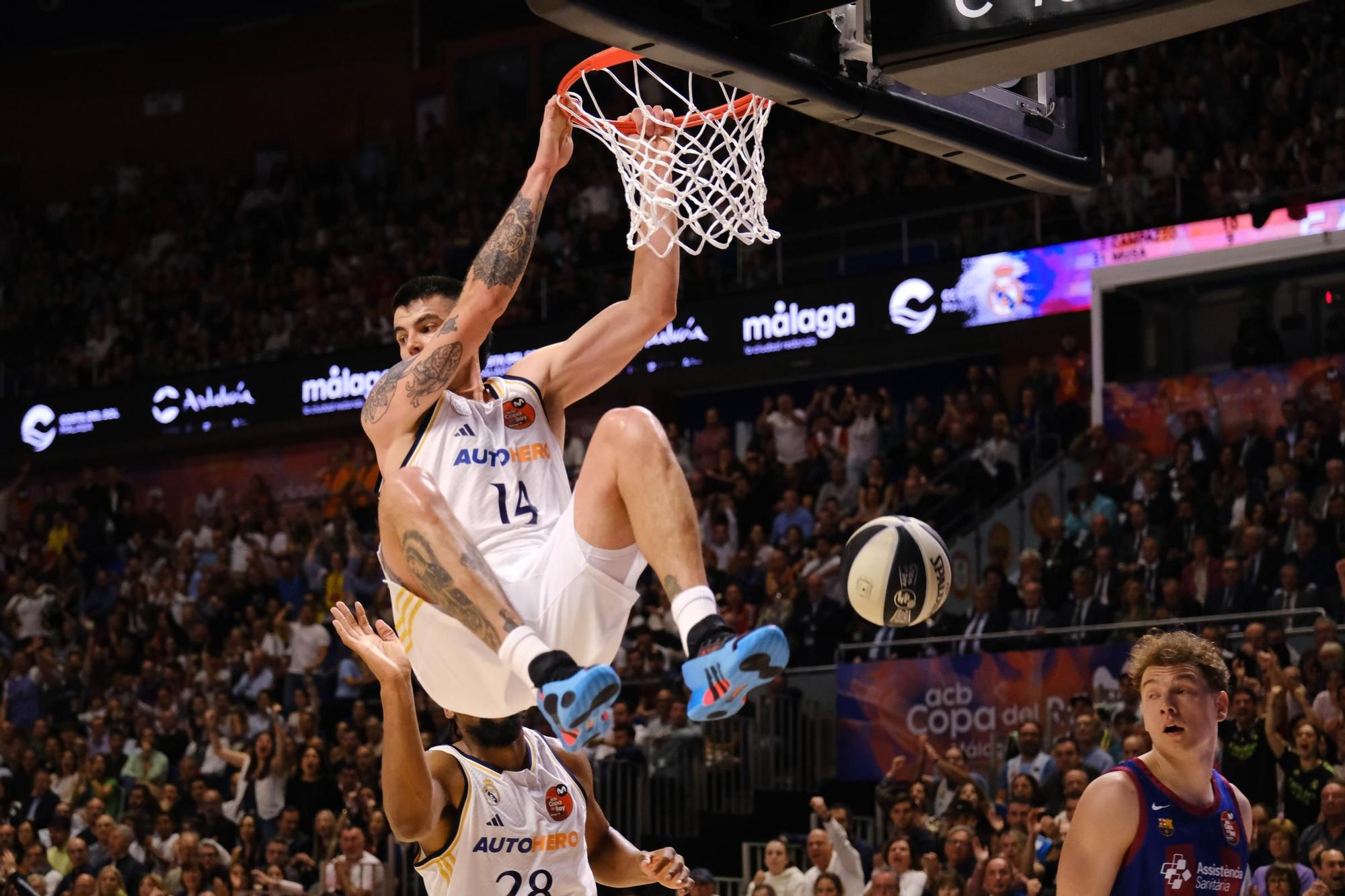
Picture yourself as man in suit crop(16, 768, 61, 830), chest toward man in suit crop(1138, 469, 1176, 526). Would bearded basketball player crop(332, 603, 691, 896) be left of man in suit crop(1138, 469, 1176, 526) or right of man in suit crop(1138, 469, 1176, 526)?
right

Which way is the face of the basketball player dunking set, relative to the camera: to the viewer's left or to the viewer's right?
to the viewer's left

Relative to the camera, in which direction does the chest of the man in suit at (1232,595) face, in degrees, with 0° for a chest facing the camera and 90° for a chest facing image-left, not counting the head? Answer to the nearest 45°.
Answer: approximately 0°

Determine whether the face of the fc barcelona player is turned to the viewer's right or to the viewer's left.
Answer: to the viewer's left

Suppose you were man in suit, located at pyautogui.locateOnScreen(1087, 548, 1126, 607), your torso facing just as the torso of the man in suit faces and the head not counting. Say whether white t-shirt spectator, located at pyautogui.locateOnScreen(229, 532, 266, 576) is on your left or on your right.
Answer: on your right

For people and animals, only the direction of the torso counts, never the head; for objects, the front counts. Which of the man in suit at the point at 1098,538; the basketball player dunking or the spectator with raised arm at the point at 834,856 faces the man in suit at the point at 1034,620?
the man in suit at the point at 1098,538

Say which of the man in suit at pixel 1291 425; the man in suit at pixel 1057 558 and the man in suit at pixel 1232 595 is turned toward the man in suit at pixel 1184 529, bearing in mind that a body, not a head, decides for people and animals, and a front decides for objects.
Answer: the man in suit at pixel 1291 425

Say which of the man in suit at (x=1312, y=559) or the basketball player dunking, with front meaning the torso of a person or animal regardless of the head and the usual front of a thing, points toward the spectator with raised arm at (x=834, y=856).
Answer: the man in suit

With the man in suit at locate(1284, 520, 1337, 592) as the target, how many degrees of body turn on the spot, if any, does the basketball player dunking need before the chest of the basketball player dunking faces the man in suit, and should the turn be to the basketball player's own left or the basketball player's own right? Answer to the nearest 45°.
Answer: approximately 90° to the basketball player's own left
